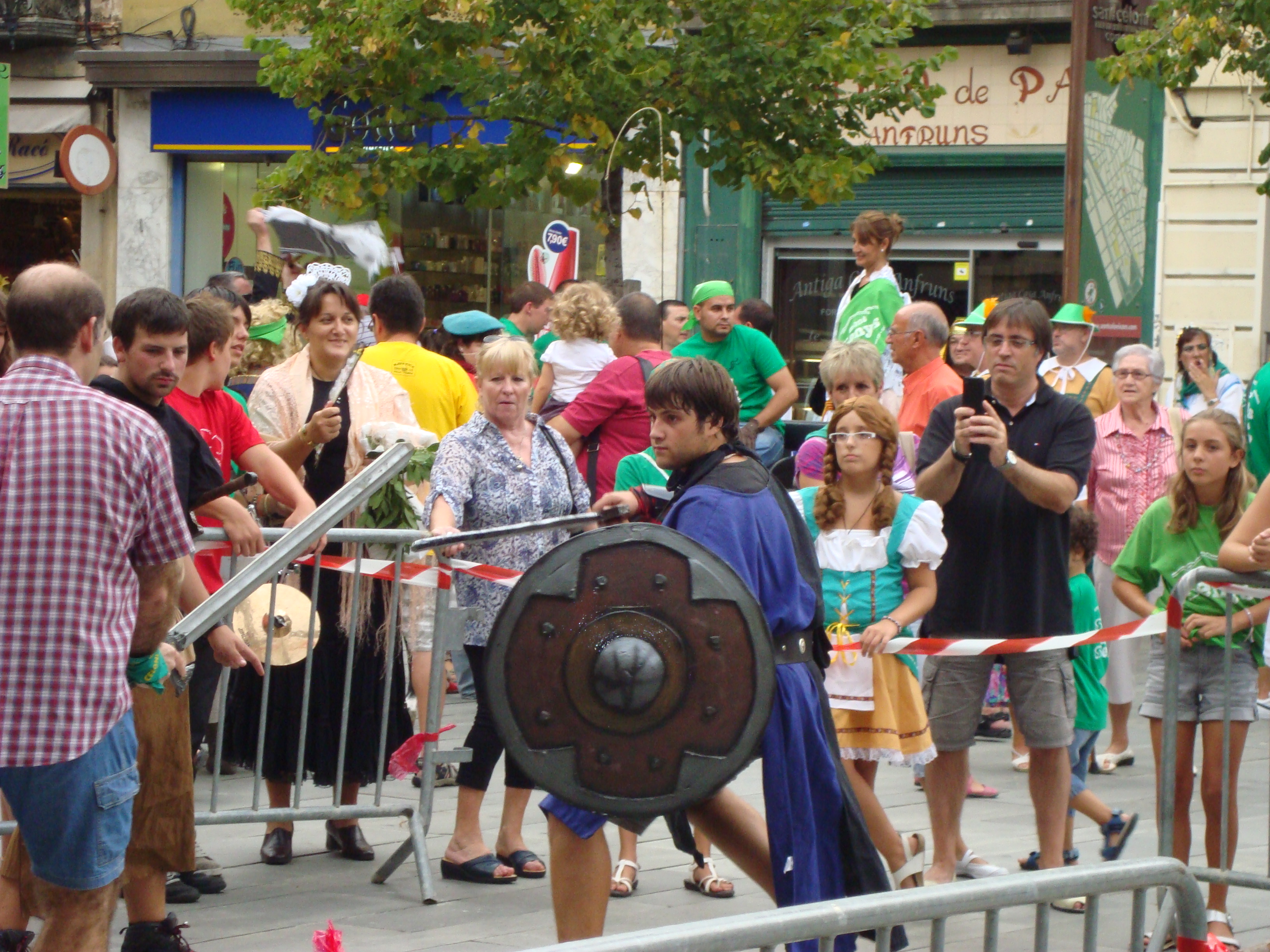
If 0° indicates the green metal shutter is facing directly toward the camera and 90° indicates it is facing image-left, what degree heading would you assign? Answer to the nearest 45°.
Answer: approximately 0°

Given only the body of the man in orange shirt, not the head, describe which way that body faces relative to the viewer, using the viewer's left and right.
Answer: facing to the left of the viewer

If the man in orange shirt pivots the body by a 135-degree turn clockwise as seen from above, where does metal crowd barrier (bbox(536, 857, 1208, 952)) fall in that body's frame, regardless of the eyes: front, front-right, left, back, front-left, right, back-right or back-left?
back-right

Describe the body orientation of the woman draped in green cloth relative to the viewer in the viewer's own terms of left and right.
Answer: facing the viewer and to the left of the viewer

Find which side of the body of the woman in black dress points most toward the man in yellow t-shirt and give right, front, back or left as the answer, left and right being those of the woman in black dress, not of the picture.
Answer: back

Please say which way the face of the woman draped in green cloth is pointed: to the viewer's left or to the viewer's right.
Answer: to the viewer's left

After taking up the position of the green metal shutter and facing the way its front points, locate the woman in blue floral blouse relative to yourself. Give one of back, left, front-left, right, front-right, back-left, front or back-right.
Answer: front

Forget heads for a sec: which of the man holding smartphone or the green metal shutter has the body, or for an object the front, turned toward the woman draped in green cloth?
the green metal shutter

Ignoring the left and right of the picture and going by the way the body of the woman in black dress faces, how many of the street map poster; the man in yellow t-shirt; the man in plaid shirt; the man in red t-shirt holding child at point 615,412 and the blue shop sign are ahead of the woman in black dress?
1

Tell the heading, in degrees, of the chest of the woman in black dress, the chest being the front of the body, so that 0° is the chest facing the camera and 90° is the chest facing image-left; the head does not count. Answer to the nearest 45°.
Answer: approximately 0°

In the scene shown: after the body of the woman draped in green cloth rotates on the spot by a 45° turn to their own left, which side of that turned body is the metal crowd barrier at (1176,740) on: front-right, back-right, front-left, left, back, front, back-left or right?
front

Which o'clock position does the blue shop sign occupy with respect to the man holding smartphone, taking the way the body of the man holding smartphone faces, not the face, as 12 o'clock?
The blue shop sign is roughly at 5 o'clock from the man holding smartphone.
